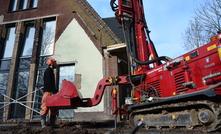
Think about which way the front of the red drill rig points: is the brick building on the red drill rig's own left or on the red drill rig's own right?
on the red drill rig's own right

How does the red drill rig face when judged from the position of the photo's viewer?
facing to the left of the viewer
